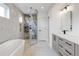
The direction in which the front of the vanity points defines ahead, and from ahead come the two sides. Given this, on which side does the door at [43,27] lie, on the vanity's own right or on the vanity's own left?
on the vanity's own right

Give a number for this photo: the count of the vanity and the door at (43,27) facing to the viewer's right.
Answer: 0

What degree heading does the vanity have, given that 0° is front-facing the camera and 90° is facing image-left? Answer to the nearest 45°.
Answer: approximately 45°

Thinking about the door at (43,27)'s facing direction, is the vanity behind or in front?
in front

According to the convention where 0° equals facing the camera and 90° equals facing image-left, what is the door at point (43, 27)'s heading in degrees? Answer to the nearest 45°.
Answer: approximately 0°
